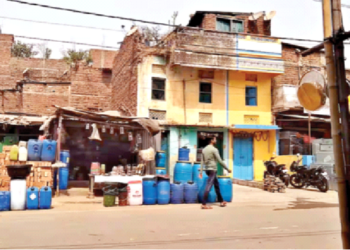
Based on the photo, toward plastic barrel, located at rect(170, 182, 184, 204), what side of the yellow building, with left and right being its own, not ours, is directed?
front

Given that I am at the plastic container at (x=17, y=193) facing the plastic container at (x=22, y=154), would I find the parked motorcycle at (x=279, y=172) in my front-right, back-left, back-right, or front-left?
front-right

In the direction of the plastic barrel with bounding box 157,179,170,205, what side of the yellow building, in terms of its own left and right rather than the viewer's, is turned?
front

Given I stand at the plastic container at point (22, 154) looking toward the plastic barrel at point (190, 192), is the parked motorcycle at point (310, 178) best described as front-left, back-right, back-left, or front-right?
front-left

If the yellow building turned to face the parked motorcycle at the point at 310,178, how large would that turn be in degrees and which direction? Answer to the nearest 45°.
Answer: approximately 45° to its left

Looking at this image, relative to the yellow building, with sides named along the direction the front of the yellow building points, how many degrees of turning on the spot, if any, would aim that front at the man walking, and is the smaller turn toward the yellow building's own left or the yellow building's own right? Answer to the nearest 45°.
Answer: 0° — it already faces them

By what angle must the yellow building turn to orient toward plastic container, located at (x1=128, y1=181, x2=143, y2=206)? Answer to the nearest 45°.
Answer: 0° — it already faces it

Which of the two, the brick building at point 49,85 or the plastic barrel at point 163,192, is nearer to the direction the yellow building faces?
the plastic barrel

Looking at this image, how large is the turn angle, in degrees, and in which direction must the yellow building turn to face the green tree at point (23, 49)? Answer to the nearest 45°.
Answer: approximately 135° to its right

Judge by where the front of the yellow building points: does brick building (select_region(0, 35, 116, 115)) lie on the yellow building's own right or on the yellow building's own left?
on the yellow building's own right

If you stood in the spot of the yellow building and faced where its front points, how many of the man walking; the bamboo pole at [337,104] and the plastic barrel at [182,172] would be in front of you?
3

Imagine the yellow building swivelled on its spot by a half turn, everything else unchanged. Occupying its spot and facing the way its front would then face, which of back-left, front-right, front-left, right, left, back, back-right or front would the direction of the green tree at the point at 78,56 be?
front-left

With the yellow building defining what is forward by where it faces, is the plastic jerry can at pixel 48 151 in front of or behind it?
in front

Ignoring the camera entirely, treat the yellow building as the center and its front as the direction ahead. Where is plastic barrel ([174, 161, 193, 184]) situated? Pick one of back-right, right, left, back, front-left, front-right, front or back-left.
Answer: front

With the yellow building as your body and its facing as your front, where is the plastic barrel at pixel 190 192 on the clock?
The plastic barrel is roughly at 12 o'clock from the yellow building.

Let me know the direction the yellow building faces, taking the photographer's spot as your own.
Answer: facing the viewer

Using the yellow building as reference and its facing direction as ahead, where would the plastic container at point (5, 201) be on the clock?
The plastic container is roughly at 1 o'clock from the yellow building.
